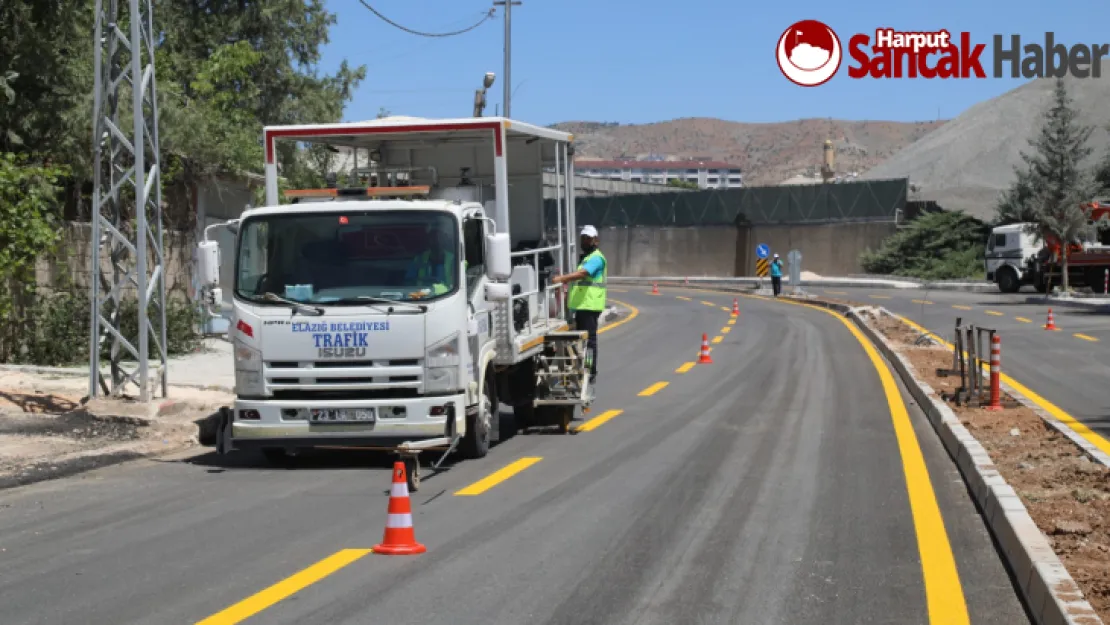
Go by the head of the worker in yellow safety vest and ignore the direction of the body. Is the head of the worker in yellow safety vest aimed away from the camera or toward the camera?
toward the camera

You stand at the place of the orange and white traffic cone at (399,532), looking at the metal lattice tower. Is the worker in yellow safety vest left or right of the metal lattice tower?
right

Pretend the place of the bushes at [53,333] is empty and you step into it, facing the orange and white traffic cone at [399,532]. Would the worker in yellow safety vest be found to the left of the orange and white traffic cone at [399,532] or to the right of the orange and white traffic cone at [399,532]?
left

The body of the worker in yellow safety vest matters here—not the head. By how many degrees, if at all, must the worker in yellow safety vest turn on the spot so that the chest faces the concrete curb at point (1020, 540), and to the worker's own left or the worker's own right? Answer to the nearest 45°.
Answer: approximately 90° to the worker's own left

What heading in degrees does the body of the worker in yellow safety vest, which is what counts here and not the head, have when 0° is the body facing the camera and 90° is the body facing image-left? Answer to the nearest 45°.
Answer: approximately 90°

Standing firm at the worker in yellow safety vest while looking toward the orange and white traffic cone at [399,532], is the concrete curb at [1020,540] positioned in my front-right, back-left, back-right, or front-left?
front-left

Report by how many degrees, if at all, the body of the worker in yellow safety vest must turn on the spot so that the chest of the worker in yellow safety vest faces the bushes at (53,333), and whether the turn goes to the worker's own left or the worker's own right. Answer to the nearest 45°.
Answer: approximately 45° to the worker's own right

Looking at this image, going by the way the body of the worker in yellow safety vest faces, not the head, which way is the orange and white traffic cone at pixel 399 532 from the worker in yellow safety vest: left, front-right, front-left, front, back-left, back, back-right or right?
left

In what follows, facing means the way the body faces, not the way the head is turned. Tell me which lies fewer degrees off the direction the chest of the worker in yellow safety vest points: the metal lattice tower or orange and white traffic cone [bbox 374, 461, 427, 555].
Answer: the metal lattice tower

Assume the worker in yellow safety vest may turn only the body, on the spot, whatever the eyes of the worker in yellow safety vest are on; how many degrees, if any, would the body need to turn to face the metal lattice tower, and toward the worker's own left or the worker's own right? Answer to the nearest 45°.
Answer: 0° — they already face it
